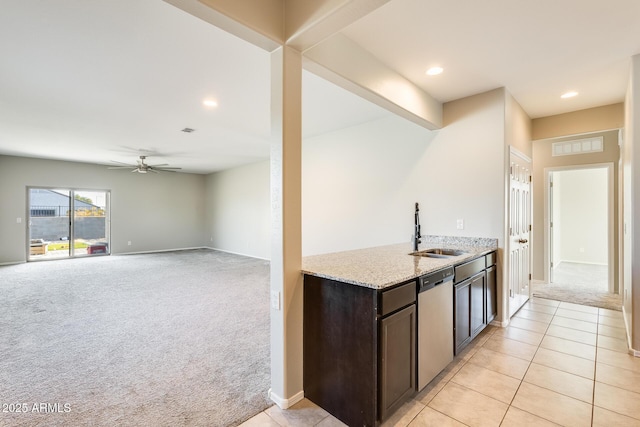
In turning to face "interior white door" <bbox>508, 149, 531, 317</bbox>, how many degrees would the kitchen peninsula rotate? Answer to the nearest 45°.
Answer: approximately 90° to its left

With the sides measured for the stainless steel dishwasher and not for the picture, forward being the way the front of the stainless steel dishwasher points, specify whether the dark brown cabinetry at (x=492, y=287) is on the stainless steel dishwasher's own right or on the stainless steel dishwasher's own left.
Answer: on the stainless steel dishwasher's own left

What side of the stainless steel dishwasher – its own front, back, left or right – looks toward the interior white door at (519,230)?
left

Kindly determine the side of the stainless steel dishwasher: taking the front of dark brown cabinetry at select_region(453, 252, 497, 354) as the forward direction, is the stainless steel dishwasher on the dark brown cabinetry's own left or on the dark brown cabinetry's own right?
on the dark brown cabinetry's own right

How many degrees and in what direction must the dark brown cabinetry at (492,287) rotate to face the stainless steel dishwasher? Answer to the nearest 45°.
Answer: approximately 90° to its right

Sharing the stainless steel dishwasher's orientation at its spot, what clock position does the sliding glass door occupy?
The sliding glass door is roughly at 5 o'clock from the stainless steel dishwasher.

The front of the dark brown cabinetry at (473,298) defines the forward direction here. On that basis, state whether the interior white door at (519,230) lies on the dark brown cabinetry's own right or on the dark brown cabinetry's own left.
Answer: on the dark brown cabinetry's own left

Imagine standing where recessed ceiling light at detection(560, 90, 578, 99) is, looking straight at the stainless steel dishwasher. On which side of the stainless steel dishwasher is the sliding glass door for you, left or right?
right
